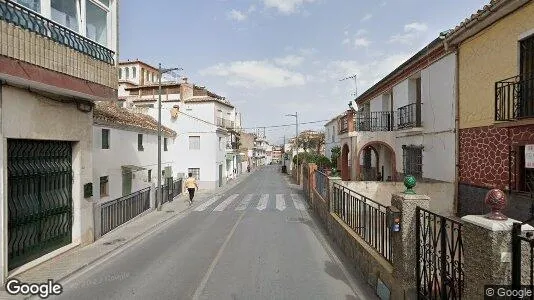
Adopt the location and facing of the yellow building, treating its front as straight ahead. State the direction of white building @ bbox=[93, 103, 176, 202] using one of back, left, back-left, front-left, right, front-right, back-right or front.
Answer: front-right

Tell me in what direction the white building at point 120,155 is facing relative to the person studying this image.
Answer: facing the viewer and to the right of the viewer

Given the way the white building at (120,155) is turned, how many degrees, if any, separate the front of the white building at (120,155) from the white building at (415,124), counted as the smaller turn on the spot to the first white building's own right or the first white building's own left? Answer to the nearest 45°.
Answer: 0° — it already faces it

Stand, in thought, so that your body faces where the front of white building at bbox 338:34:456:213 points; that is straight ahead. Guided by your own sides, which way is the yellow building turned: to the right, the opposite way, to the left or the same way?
the same way

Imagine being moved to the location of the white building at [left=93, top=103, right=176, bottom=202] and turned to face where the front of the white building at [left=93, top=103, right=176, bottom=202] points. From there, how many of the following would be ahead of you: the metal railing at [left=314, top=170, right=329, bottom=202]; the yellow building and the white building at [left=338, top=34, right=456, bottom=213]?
3

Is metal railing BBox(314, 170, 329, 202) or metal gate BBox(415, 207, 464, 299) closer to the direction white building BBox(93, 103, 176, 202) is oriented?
the metal railing

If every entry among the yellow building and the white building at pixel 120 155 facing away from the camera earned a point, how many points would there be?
0

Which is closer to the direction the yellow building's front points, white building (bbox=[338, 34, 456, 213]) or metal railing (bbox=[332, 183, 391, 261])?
the metal railing

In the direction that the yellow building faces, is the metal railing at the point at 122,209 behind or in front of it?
in front

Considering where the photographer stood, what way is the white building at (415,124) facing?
facing the viewer and to the left of the viewer

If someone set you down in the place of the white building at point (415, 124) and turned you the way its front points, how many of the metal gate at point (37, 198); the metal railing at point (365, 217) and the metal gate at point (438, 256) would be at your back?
0

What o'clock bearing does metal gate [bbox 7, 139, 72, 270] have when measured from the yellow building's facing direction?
The metal gate is roughly at 12 o'clock from the yellow building.

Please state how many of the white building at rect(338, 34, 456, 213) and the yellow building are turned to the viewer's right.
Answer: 0

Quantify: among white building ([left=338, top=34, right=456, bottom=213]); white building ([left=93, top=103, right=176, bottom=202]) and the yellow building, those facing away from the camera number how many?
0

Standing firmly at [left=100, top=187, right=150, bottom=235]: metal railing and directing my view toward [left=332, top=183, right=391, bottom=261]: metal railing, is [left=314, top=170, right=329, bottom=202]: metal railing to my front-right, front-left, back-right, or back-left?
front-left

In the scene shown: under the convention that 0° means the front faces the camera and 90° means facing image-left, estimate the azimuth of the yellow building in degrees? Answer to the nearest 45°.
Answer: approximately 45°

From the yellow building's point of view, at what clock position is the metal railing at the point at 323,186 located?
The metal railing is roughly at 2 o'clock from the yellow building.

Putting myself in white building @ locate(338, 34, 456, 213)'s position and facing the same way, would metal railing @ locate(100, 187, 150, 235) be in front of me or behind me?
in front
